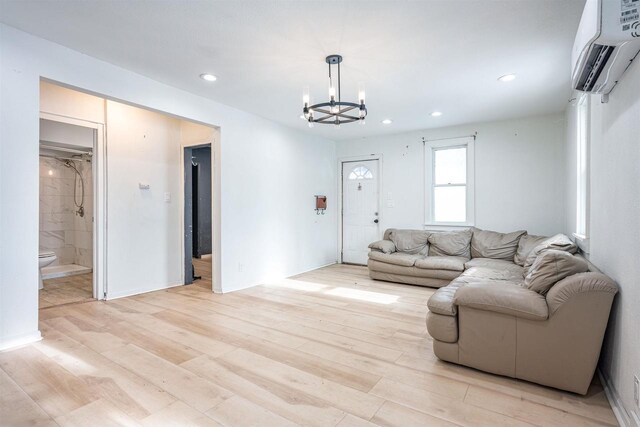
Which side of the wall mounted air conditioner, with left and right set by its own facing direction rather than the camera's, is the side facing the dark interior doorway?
front

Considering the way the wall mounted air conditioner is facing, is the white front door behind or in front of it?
in front

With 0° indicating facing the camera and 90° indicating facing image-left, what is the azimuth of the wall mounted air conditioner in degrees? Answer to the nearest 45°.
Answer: approximately 90°

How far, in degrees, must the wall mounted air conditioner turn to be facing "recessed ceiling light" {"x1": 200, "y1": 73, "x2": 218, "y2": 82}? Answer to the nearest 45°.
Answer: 0° — it already faces it

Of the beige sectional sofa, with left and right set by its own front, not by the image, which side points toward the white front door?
right

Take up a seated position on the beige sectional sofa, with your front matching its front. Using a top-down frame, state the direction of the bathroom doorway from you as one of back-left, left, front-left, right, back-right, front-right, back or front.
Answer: front-right

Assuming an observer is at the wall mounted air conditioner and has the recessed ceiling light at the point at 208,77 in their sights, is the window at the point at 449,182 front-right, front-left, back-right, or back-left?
front-right

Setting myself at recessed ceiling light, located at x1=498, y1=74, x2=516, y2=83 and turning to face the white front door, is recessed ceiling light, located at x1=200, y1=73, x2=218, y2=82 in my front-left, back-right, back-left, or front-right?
front-left

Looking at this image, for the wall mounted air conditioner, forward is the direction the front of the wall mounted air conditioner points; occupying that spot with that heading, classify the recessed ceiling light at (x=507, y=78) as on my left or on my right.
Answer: on my right

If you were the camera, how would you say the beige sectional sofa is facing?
facing the viewer and to the left of the viewer

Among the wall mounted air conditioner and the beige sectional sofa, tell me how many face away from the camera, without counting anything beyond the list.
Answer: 0

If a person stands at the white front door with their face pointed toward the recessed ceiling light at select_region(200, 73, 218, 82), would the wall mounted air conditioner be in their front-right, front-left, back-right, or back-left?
front-left
